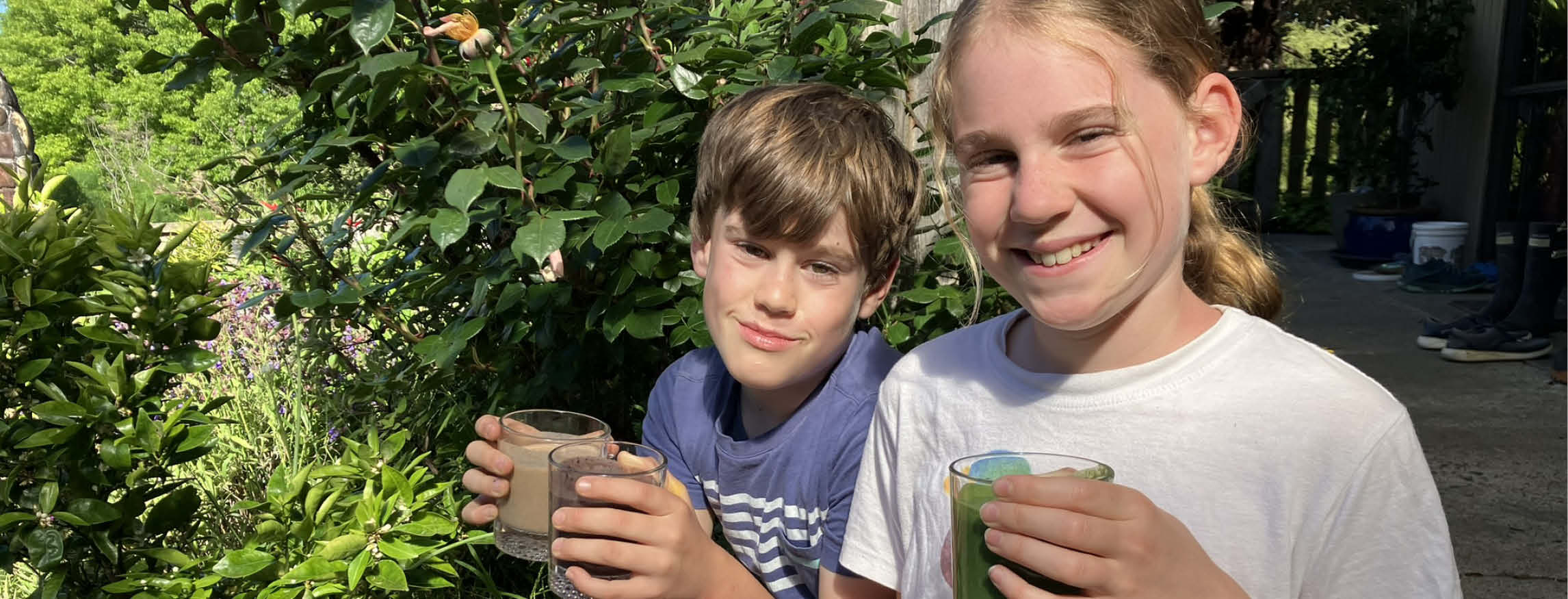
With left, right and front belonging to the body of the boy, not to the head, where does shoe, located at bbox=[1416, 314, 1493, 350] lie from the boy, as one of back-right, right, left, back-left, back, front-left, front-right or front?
back-left

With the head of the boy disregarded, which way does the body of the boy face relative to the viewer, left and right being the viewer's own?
facing the viewer

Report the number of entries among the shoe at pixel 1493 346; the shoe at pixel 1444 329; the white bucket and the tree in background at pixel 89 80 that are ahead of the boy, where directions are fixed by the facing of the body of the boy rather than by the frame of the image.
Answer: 0

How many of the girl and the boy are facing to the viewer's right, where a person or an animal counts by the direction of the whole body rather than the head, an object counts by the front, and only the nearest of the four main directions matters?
0

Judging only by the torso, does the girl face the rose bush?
no

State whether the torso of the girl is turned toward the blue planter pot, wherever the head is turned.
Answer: no

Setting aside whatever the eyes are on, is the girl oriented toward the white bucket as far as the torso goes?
no

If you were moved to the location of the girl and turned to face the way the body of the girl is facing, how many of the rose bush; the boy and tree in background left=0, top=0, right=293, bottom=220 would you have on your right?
3

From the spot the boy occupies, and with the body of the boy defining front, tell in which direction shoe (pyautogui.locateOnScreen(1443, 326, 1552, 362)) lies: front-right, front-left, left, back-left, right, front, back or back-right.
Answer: back-left

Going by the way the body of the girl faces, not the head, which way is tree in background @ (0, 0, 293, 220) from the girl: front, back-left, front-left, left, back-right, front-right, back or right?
right

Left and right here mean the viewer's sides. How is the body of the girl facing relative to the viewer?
facing the viewer and to the left of the viewer
